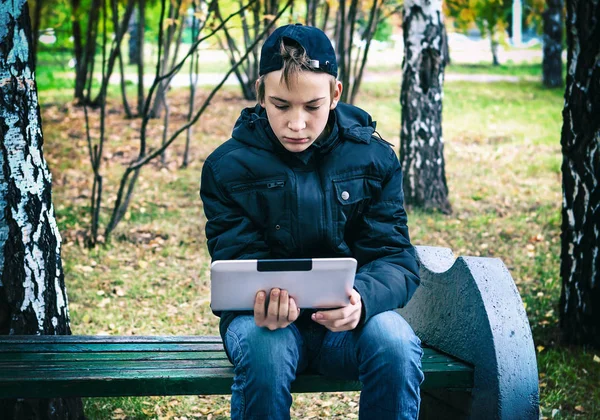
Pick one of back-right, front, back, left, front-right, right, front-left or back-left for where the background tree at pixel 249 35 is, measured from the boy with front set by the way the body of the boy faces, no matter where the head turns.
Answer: back

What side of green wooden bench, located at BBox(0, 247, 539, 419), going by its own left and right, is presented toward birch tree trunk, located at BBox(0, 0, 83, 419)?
right

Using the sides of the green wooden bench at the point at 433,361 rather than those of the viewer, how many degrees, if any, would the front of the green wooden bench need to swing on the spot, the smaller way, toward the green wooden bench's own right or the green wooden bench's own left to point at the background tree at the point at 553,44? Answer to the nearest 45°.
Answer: approximately 180°

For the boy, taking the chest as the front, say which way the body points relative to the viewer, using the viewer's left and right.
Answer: facing the viewer

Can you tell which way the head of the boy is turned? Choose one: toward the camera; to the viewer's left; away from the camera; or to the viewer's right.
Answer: toward the camera

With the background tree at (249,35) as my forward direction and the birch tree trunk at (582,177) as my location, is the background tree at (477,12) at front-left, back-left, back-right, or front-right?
front-right

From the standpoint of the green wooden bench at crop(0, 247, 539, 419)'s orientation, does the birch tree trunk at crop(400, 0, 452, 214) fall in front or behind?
behind

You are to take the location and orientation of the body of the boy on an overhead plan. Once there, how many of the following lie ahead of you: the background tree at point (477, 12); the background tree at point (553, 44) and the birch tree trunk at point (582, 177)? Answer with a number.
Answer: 0

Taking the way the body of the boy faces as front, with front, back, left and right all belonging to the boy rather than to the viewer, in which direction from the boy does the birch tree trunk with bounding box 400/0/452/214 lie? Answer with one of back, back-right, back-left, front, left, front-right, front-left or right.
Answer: back

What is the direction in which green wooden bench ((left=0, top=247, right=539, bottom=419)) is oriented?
toward the camera

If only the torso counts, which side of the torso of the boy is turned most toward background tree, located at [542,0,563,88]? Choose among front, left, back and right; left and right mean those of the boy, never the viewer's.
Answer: back
